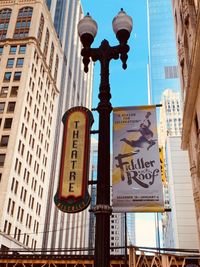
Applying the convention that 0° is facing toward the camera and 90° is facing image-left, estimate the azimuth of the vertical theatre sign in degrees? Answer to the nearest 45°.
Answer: approximately 0°

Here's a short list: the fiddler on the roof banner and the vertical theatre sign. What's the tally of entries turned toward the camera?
2

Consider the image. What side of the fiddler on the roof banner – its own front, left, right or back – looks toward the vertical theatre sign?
right

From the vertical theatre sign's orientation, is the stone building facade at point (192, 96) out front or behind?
behind

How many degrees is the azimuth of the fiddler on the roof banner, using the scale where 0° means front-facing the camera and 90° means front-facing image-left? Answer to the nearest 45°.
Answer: approximately 0°

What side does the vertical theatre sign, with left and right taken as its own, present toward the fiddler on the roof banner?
left
